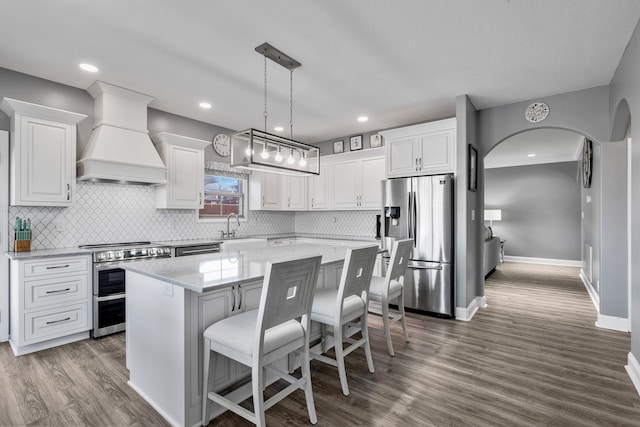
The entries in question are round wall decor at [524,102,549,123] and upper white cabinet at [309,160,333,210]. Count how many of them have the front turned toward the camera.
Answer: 2

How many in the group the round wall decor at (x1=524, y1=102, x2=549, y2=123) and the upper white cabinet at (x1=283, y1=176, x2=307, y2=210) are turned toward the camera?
2

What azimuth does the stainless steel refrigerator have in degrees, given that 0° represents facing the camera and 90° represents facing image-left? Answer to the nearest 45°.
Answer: approximately 45°

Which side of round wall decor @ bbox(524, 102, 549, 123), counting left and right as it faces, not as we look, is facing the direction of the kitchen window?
right

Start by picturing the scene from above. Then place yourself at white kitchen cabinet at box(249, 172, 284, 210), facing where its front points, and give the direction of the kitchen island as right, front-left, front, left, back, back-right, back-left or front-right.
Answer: front-right

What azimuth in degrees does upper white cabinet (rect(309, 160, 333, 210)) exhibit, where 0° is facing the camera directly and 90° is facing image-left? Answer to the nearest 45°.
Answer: approximately 0°

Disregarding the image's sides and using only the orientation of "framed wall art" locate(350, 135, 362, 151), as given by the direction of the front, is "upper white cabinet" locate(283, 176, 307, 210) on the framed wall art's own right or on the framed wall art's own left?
on the framed wall art's own right
